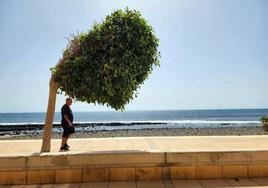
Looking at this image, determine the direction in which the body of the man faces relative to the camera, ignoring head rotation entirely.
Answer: to the viewer's right

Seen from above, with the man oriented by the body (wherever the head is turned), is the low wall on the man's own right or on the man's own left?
on the man's own right
